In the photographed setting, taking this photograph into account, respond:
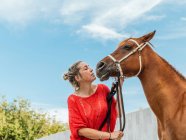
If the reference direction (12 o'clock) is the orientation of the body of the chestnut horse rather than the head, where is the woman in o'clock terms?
The woman is roughly at 11 o'clock from the chestnut horse.

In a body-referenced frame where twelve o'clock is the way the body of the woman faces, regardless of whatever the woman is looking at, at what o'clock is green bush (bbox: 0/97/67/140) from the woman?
The green bush is roughly at 7 o'clock from the woman.

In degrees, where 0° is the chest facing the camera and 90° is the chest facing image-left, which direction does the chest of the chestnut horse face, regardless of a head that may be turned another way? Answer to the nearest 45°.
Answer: approximately 90°

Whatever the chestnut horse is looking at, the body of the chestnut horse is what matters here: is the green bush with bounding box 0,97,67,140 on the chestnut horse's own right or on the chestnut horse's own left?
on the chestnut horse's own right

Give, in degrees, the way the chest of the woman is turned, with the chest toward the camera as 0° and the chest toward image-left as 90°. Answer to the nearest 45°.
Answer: approximately 315°

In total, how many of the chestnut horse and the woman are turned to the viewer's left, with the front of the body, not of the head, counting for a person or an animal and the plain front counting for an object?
1

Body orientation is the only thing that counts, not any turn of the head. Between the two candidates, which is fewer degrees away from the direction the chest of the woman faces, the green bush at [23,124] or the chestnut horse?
the chestnut horse

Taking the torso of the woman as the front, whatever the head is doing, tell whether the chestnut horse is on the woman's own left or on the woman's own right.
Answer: on the woman's own left

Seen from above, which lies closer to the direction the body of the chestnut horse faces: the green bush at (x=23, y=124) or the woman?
the woman

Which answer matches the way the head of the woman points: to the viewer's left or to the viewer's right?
to the viewer's right
